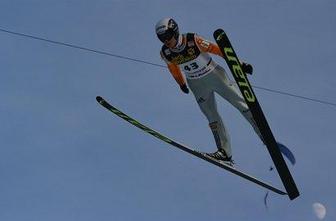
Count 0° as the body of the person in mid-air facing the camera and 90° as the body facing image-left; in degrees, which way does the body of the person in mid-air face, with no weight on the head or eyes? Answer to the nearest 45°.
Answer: approximately 45°

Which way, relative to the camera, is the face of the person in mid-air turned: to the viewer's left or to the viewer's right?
to the viewer's left
